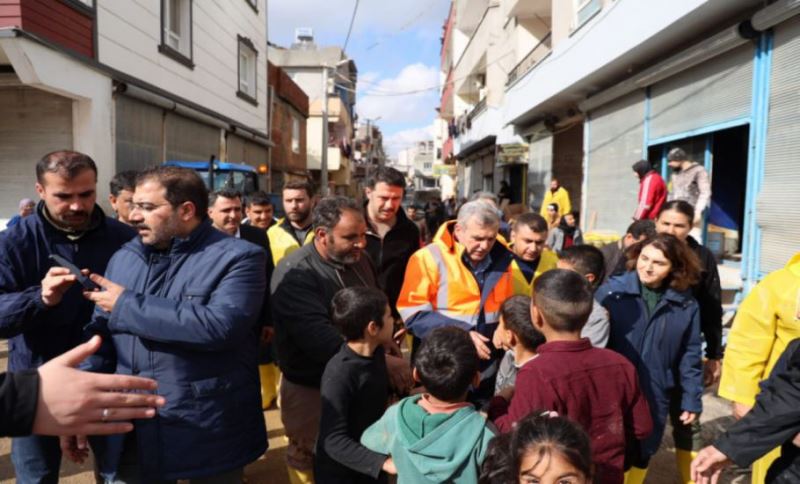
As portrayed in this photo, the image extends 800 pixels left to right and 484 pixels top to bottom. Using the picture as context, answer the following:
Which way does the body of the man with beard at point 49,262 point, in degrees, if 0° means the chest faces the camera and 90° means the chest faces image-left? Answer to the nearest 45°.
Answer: approximately 315°

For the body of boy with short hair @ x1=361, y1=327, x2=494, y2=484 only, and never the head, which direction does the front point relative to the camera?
away from the camera

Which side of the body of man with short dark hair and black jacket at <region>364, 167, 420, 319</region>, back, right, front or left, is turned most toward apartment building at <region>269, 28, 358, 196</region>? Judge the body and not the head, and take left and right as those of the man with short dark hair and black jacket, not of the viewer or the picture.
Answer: back

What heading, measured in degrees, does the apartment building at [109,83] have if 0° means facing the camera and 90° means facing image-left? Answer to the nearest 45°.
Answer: approximately 315°

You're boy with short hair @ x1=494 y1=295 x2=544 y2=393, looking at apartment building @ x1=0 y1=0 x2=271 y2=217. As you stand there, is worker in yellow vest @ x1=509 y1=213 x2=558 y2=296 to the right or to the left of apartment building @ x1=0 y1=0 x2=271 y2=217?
right

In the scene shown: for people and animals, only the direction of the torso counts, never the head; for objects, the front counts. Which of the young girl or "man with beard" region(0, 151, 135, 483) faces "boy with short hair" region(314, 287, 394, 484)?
the man with beard

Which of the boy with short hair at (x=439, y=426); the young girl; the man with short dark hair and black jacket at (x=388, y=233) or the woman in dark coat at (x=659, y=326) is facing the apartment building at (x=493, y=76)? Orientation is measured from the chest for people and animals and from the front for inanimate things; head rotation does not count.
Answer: the boy with short hair

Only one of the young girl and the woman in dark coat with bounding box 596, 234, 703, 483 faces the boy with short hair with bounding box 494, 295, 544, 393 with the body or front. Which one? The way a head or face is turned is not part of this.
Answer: the woman in dark coat

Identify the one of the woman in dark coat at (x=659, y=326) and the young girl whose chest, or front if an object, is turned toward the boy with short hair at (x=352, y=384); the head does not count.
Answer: the woman in dark coat
